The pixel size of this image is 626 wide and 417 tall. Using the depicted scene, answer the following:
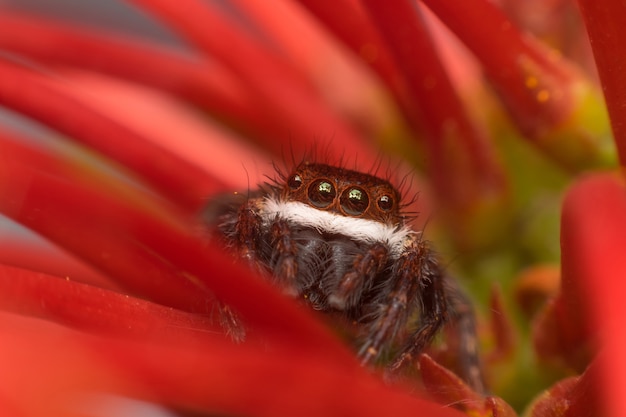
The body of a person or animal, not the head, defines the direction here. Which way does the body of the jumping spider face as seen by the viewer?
toward the camera
